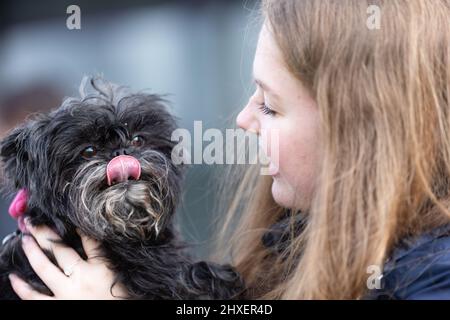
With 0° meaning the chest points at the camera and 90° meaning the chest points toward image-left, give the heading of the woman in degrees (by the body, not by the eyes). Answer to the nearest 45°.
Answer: approximately 90°

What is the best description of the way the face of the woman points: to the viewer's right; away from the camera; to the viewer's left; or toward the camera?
to the viewer's left

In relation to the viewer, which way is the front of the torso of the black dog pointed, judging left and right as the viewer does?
facing the viewer and to the right of the viewer
